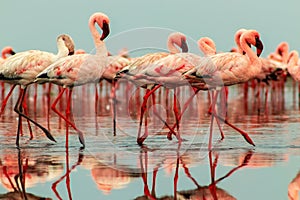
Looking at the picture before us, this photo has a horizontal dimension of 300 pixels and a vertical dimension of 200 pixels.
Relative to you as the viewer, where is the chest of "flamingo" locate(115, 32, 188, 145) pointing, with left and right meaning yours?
facing to the right of the viewer

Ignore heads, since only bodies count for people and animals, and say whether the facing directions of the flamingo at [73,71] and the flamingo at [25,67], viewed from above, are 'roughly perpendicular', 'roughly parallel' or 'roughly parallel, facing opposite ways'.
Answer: roughly parallel

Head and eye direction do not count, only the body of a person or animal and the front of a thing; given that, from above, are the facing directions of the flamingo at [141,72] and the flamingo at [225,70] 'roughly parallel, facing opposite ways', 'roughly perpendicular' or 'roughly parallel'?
roughly parallel

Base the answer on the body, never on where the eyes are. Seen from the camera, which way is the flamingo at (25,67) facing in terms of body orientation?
to the viewer's right

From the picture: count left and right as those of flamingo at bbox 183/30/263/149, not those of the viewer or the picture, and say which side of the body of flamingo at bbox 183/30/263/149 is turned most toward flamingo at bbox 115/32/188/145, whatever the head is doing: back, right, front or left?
back

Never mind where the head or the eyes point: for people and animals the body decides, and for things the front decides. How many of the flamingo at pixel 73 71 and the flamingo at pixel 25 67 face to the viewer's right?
2

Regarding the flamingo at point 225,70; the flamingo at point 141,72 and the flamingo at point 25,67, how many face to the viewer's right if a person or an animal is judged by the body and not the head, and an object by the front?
3

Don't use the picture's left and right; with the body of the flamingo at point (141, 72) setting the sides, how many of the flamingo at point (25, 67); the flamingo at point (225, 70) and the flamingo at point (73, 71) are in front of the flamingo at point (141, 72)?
1

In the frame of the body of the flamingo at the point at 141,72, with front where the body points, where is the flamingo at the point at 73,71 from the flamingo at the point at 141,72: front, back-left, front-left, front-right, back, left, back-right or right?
back

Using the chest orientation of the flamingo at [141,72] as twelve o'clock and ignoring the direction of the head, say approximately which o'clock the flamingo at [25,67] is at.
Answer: the flamingo at [25,67] is roughly at 6 o'clock from the flamingo at [141,72].

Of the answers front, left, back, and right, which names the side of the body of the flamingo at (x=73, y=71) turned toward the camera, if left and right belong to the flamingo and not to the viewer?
right

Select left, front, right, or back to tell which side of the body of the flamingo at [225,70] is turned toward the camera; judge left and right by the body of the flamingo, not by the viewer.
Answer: right

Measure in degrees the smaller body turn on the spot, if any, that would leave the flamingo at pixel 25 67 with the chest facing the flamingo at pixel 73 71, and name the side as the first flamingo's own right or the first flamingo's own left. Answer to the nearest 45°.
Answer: approximately 45° to the first flamingo's own right
